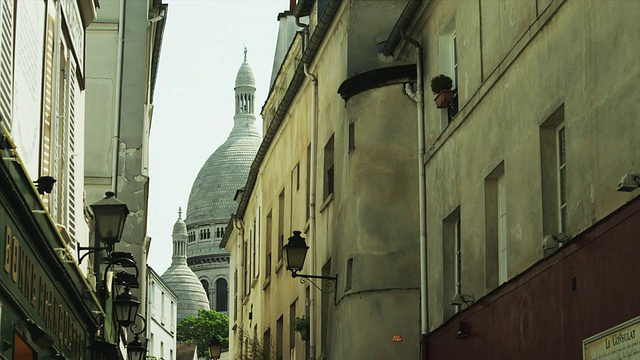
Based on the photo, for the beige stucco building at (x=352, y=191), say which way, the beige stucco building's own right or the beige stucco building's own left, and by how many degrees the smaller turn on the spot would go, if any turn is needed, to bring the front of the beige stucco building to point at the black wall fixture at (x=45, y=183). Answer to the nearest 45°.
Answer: approximately 45° to the beige stucco building's own left

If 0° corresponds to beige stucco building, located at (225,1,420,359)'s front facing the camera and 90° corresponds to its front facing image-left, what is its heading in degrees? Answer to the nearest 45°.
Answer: approximately 45°

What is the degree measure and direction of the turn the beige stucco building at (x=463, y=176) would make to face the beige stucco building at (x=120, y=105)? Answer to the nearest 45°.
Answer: approximately 90° to its right

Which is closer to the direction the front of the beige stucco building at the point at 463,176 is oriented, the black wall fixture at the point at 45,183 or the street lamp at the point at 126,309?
the black wall fixture

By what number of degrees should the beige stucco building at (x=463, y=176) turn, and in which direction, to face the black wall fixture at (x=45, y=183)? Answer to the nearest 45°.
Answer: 0° — it already faces it

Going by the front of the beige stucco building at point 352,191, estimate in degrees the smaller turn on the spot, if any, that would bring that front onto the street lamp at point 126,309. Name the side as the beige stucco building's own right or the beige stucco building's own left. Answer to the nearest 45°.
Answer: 0° — it already faces it

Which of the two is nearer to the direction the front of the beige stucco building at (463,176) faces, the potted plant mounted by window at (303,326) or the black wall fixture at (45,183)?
the black wall fixture
